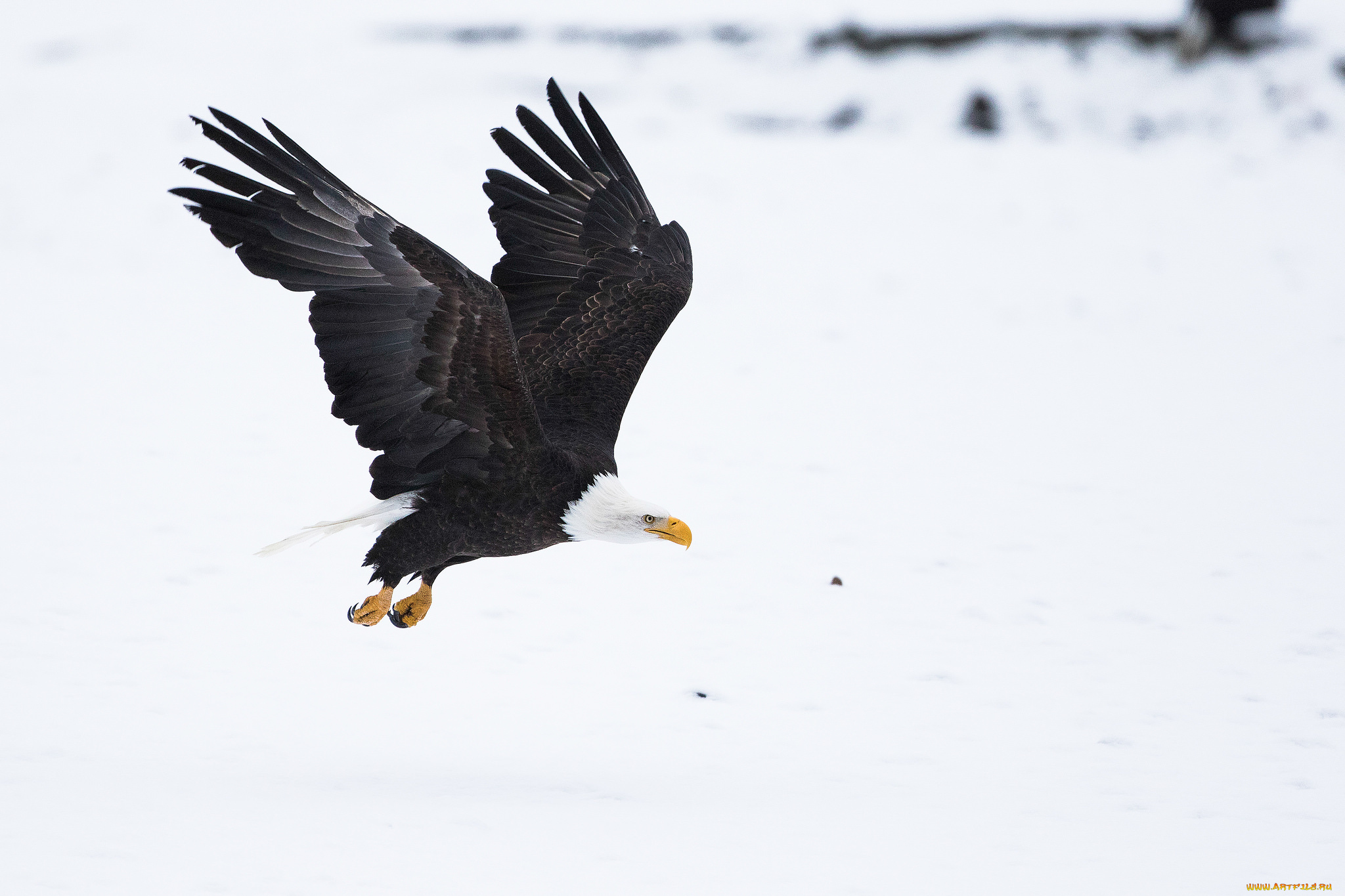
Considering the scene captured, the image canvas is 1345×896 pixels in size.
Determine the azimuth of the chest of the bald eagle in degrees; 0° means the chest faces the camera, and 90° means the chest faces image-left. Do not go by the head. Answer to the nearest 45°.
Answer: approximately 270°

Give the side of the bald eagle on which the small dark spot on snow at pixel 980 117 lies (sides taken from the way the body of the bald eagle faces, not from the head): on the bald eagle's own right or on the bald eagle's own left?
on the bald eagle's own left

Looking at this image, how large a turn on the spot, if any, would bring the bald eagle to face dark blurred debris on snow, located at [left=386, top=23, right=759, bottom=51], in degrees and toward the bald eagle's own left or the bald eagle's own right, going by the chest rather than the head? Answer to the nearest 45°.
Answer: approximately 90° to the bald eagle's own left

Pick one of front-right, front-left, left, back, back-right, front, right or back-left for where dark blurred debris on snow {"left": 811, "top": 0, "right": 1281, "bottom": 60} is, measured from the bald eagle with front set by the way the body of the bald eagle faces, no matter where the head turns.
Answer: front-left

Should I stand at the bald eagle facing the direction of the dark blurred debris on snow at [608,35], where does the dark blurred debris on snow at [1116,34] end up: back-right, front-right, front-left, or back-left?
front-right

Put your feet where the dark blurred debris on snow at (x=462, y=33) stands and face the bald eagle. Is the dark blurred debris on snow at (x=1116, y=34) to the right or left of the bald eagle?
left

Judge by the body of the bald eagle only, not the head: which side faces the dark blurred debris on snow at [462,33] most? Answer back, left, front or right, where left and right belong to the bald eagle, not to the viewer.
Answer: left

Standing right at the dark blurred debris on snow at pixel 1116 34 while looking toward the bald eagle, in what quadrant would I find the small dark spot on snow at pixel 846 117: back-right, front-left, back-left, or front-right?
front-right
